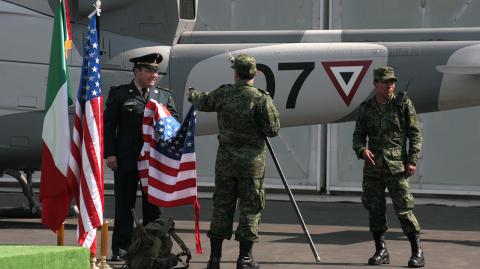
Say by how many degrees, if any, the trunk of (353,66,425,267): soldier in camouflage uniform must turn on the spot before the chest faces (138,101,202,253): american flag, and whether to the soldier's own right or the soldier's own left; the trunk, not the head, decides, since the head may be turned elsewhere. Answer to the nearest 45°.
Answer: approximately 90° to the soldier's own right

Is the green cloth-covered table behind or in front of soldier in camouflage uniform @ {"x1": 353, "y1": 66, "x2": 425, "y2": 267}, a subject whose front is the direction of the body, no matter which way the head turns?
in front

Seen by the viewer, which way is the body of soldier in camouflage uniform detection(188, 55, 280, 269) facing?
away from the camera

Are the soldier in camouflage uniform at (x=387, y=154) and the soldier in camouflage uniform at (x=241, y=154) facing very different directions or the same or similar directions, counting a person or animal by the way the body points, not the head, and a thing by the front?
very different directions

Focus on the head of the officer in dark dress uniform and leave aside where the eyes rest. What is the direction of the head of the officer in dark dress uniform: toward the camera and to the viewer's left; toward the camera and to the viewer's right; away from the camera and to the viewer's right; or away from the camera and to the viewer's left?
toward the camera and to the viewer's right

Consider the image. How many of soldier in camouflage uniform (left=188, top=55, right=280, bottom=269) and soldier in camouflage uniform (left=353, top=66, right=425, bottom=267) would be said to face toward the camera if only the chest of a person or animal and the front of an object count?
1

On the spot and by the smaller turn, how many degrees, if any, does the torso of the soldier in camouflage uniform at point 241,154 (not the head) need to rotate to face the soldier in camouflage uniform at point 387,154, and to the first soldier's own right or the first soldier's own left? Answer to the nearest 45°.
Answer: approximately 90° to the first soldier's own right

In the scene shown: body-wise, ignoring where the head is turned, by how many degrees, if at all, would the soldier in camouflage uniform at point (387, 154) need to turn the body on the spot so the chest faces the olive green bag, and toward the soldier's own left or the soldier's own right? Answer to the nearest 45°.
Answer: approximately 45° to the soldier's own right

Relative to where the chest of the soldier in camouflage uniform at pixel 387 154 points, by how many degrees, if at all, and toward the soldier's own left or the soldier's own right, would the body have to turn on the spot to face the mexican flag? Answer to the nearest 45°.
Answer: approximately 45° to the soldier's own right

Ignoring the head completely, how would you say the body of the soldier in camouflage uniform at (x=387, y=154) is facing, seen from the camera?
toward the camera

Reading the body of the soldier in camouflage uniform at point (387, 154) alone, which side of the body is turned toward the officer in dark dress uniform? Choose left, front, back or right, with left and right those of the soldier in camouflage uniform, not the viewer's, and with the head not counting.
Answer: right
